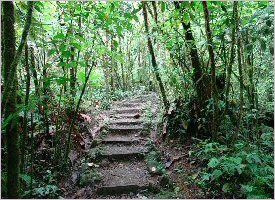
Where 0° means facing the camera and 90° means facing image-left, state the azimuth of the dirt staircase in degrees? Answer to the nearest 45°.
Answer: approximately 0°

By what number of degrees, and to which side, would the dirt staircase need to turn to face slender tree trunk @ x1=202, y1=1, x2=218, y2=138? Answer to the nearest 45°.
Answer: approximately 45° to its left
